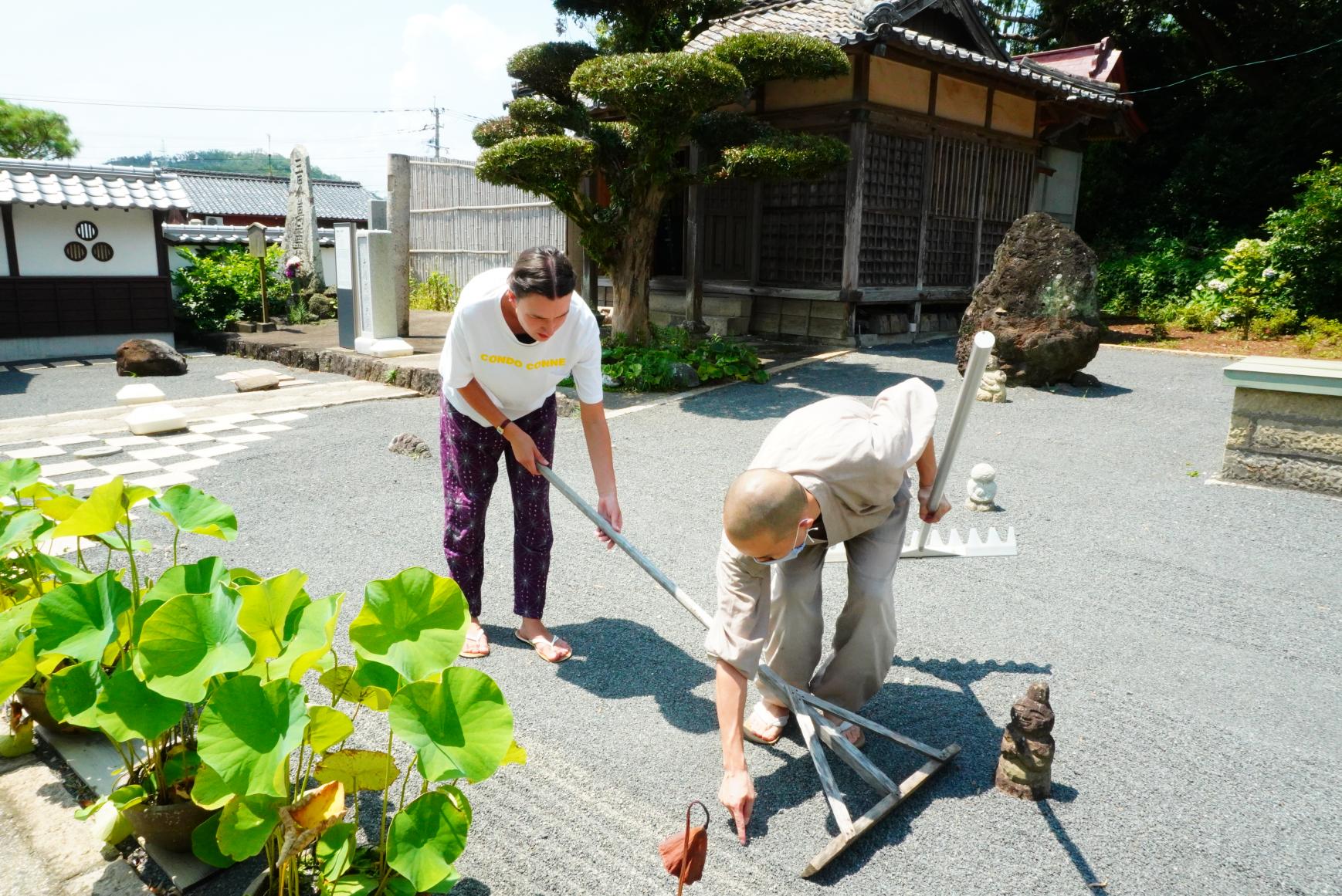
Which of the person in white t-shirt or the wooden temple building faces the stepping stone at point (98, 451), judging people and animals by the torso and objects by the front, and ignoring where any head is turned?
the wooden temple building

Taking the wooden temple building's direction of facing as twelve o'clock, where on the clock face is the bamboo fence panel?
The bamboo fence panel is roughly at 2 o'clock from the wooden temple building.

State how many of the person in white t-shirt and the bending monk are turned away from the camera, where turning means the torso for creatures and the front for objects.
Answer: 0

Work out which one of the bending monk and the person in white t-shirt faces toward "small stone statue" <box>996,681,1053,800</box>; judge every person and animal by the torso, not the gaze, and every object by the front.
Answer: the person in white t-shirt

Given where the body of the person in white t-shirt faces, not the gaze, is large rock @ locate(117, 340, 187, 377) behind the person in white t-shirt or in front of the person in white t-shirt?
behind

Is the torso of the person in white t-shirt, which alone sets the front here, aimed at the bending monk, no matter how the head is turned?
yes

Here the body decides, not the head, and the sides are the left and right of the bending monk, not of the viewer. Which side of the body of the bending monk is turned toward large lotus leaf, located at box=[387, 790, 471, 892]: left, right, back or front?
front

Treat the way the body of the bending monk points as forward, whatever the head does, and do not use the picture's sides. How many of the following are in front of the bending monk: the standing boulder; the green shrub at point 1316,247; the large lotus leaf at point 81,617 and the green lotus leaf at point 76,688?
2

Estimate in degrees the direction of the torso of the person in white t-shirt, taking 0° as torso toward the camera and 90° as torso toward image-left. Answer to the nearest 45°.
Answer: approximately 315°

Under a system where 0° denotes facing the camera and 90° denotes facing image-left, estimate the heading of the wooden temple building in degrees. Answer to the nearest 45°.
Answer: approximately 45°

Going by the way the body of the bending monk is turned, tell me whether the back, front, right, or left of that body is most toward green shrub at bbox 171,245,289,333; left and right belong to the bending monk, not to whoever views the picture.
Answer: right

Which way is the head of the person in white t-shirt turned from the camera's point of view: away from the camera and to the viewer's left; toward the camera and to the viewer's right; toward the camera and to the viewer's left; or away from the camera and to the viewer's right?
toward the camera and to the viewer's right

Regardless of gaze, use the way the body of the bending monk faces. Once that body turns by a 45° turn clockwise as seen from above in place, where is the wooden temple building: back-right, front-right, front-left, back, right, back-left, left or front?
right
